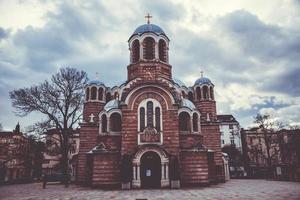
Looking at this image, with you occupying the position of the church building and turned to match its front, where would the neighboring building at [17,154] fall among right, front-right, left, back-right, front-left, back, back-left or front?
back-right

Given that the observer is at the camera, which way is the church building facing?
facing the viewer
